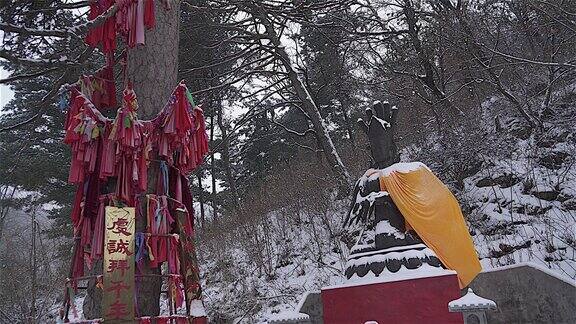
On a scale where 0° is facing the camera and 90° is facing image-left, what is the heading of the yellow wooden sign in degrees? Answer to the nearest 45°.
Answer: approximately 0°

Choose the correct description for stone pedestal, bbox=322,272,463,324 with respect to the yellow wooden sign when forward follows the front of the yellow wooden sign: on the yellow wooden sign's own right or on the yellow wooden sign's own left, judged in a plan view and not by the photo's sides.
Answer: on the yellow wooden sign's own left

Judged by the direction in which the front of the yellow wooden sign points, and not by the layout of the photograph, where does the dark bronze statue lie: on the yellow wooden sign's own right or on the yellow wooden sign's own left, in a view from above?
on the yellow wooden sign's own left
